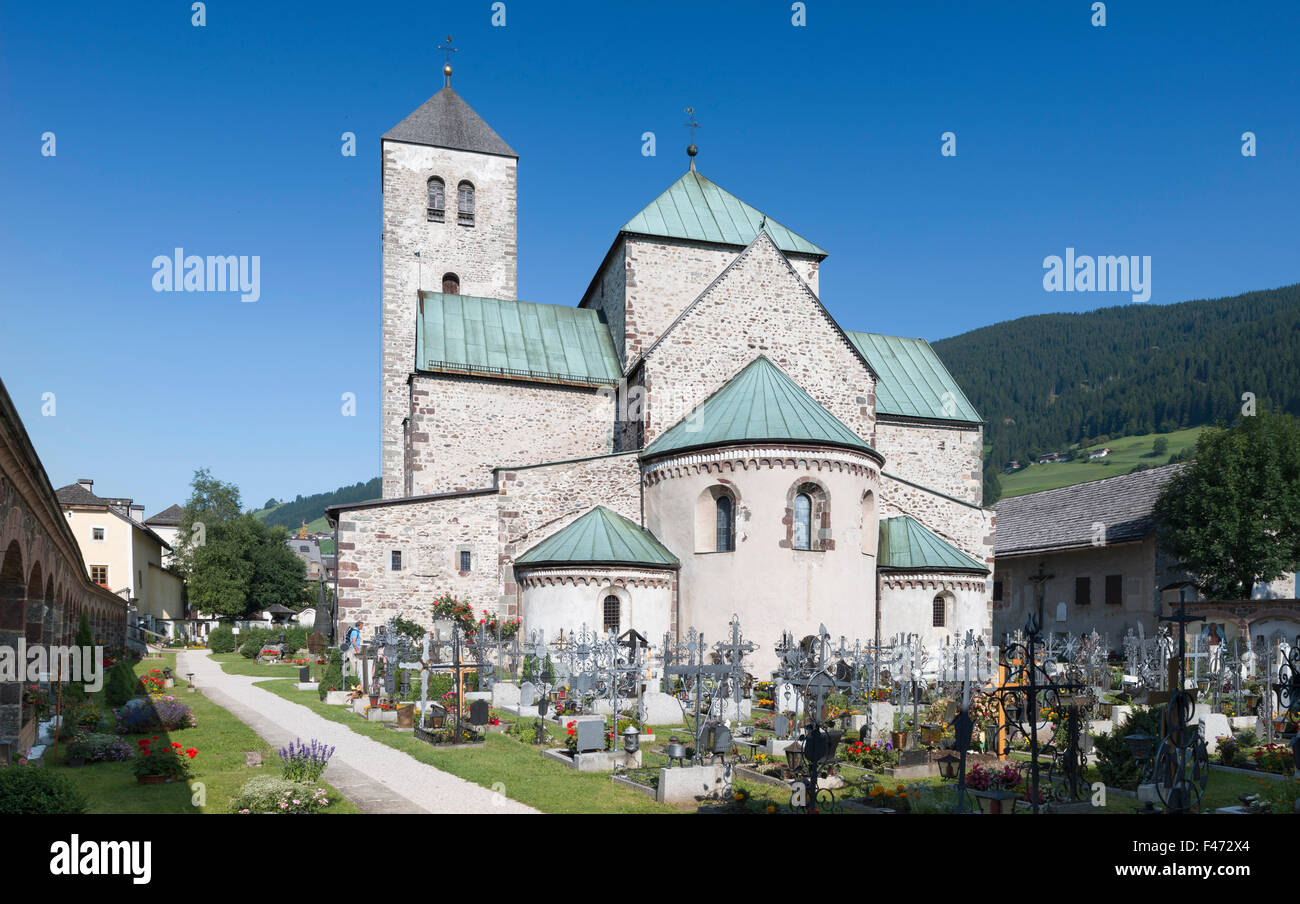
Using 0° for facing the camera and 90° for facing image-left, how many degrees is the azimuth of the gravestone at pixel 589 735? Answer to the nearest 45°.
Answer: approximately 0°

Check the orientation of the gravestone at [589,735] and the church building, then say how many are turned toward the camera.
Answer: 1

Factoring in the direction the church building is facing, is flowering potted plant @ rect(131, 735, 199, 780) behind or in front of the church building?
behind

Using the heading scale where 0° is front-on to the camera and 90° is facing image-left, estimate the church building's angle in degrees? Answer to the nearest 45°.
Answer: approximately 180°

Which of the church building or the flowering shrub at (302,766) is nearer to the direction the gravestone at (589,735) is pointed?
the flowering shrub

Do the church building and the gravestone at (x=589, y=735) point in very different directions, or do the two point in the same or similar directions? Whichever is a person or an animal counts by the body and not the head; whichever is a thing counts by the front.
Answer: very different directions

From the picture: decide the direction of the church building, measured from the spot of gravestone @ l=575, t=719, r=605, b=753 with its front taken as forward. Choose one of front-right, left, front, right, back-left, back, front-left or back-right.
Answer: back

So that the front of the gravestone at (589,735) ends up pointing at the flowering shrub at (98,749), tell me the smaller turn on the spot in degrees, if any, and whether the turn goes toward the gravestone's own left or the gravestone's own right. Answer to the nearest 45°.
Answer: approximately 90° to the gravestone's own right
